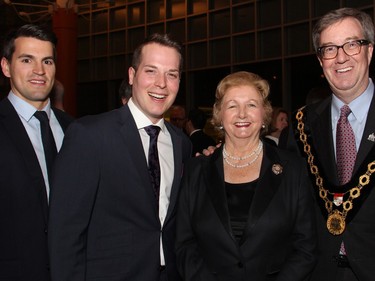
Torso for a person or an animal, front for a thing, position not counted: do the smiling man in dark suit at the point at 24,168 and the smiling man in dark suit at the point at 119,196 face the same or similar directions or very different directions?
same or similar directions

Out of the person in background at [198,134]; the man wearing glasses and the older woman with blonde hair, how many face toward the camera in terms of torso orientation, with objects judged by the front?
2

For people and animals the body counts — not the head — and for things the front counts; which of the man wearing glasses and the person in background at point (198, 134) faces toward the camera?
the man wearing glasses

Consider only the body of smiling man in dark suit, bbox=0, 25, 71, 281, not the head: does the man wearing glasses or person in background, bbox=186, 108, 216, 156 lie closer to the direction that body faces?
the man wearing glasses

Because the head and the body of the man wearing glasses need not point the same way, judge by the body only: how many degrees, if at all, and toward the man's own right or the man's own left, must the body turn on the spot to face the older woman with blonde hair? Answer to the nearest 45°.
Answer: approximately 90° to the man's own right

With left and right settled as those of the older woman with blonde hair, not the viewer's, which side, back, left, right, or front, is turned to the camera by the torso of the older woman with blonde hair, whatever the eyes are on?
front

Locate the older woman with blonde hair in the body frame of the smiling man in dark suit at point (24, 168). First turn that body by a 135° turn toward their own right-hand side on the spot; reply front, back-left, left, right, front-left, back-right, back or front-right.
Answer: back

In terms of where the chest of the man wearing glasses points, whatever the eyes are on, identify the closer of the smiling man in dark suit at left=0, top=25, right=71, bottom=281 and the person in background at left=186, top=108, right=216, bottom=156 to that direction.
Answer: the smiling man in dark suit

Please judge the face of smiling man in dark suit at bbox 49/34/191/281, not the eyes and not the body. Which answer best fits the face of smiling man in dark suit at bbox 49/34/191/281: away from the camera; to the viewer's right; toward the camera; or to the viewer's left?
toward the camera

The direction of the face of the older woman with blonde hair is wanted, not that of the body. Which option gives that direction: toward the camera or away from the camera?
toward the camera

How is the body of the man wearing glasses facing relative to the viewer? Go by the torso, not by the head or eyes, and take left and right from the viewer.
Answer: facing the viewer

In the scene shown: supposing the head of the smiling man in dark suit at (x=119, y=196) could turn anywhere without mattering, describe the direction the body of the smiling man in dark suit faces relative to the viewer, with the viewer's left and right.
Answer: facing the viewer and to the right of the viewer
